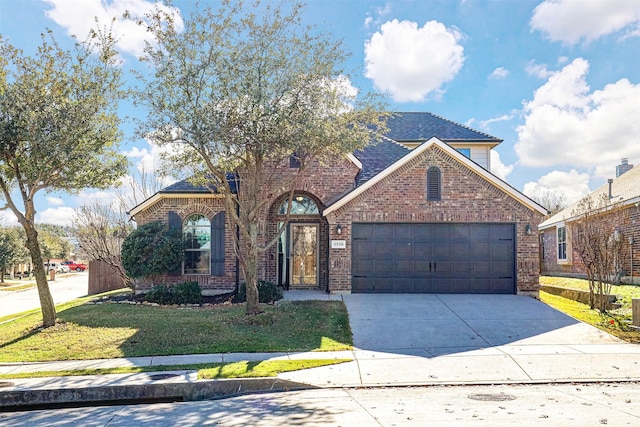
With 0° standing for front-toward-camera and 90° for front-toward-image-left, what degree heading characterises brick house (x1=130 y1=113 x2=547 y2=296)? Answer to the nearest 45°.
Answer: approximately 0°

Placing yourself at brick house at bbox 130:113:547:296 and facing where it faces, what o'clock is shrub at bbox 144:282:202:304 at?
The shrub is roughly at 3 o'clock from the brick house.

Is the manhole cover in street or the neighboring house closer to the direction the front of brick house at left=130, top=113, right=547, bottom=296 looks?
the manhole cover in street

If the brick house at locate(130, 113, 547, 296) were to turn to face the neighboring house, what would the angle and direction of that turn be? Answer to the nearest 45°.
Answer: approximately 135° to its left

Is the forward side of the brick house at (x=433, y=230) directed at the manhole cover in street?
yes

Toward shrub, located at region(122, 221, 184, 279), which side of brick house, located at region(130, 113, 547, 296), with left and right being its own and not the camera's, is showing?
right

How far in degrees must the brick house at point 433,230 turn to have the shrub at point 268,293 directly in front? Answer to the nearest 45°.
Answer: approximately 90° to its right

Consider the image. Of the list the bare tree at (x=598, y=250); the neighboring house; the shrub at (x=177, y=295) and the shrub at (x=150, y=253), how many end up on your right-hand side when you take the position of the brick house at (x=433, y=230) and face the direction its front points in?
2

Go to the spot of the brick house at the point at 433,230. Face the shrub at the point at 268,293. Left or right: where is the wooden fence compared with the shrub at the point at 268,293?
right

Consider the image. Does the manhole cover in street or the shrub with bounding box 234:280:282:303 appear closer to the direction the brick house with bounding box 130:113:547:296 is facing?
the manhole cover in street

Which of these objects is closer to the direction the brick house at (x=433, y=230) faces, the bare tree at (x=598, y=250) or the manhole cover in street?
the manhole cover in street
